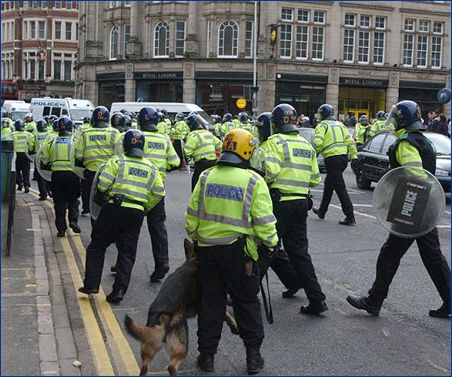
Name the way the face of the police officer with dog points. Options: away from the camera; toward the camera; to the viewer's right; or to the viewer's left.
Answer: away from the camera

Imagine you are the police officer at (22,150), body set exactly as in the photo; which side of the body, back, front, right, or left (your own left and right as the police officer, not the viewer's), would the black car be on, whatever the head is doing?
right

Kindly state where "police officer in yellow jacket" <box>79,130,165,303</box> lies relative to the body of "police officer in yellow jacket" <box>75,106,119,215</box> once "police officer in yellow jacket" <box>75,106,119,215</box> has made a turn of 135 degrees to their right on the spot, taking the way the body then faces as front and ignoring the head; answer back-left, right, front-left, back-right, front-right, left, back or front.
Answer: front-right

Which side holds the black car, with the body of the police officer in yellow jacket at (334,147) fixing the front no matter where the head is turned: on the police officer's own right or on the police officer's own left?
on the police officer's own right

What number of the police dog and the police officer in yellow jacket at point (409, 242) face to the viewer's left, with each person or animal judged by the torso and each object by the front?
1

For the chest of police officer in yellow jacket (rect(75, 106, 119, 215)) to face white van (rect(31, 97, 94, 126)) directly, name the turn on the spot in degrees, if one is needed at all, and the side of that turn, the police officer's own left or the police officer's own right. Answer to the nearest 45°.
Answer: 0° — they already face it

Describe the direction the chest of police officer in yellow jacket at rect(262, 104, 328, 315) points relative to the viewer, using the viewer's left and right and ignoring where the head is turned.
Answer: facing away from the viewer and to the left of the viewer

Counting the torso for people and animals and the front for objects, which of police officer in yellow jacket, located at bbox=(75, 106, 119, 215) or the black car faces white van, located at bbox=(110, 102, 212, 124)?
the police officer in yellow jacket

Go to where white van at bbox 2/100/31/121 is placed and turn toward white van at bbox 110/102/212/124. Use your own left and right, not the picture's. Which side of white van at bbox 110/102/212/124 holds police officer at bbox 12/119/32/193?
right

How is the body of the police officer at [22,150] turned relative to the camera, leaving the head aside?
away from the camera
